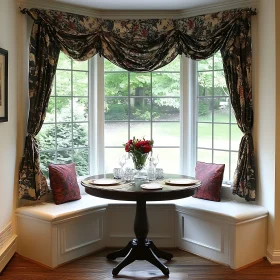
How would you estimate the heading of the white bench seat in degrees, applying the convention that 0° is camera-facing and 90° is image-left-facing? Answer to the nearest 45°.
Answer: approximately 45°

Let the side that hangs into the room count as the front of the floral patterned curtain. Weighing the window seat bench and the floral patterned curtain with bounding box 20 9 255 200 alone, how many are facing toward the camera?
2

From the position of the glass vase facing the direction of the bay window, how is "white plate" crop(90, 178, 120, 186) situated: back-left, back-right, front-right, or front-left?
back-left

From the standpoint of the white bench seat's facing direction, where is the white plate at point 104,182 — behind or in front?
in front
